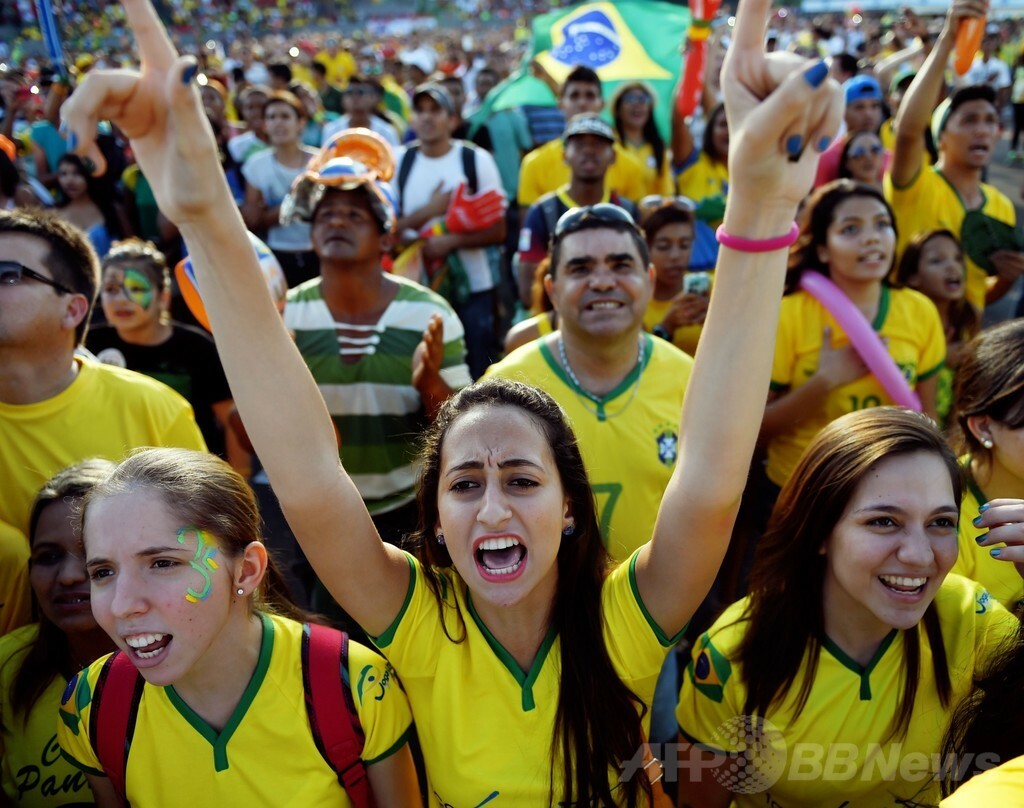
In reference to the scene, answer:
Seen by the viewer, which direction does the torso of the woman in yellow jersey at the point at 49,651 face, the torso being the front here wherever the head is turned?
toward the camera

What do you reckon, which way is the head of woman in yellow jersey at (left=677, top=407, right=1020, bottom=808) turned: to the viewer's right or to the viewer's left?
to the viewer's right

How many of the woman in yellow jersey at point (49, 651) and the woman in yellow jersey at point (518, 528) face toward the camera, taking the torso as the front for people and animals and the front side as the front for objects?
2

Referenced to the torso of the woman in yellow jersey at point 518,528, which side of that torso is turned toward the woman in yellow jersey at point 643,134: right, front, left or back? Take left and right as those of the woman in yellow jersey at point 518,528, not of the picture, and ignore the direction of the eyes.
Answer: back

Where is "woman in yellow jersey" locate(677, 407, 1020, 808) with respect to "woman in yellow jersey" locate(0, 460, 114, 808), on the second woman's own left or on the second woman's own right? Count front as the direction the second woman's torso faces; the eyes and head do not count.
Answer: on the second woman's own left

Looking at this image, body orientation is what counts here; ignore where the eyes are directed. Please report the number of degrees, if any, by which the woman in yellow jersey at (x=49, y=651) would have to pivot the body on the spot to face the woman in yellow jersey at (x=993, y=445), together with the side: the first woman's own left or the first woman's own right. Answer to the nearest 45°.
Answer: approximately 90° to the first woman's own left

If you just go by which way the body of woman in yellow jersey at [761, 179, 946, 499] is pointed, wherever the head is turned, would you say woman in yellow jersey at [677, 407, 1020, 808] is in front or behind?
in front

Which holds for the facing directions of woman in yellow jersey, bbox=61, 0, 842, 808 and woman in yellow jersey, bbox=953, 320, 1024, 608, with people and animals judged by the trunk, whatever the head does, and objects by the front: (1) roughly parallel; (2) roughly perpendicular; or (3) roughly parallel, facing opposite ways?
roughly parallel

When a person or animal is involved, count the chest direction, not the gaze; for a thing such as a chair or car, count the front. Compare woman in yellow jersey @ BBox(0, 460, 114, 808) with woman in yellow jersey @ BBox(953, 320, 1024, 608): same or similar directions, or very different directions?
same or similar directions

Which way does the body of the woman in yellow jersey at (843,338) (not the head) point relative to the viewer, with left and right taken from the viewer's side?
facing the viewer and to the right of the viewer
